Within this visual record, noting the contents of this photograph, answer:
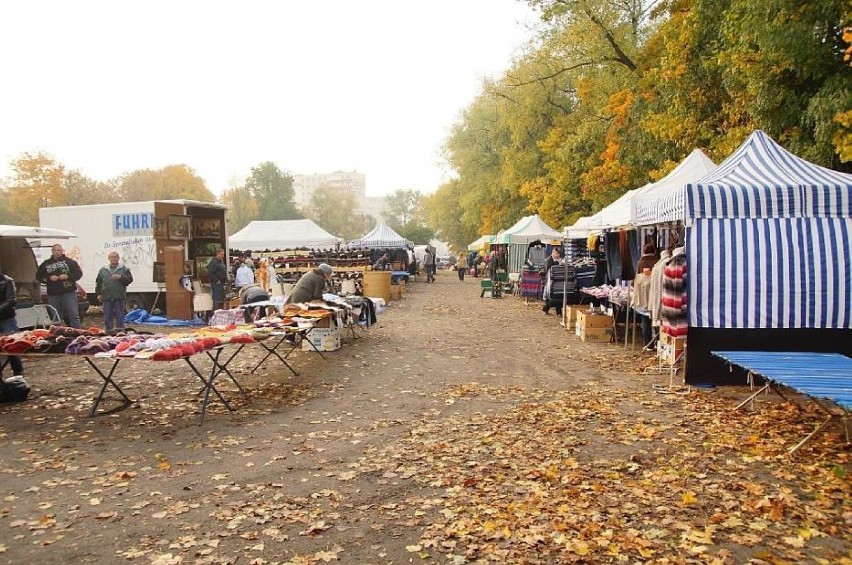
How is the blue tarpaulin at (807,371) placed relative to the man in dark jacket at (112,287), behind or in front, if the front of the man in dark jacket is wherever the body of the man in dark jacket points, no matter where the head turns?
in front

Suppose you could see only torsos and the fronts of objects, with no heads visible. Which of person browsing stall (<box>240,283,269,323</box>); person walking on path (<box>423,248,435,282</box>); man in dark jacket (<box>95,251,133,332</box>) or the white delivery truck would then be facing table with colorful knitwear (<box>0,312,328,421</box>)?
the man in dark jacket

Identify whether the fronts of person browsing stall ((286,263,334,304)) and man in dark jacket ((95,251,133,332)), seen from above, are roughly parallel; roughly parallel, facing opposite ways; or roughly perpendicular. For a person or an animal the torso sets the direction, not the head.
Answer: roughly perpendicular

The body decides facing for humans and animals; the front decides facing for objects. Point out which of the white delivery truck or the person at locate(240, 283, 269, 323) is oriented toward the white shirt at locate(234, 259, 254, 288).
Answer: the person at locate(240, 283, 269, 323)

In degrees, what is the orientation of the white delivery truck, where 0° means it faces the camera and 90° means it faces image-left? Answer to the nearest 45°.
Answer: approximately 135°

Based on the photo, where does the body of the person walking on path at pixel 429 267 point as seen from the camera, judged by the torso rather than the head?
away from the camera

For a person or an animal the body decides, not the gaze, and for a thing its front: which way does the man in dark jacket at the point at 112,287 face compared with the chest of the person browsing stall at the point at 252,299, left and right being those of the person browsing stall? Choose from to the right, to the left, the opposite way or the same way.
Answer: the opposite way

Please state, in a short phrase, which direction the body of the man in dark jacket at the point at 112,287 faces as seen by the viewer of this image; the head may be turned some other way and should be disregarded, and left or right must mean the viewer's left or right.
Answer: facing the viewer

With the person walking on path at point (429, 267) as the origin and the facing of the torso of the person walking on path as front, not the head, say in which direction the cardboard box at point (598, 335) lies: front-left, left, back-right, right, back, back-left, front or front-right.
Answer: back

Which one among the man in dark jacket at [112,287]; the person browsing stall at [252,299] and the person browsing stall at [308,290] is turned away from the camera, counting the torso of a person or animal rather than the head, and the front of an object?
the person browsing stall at [252,299]
